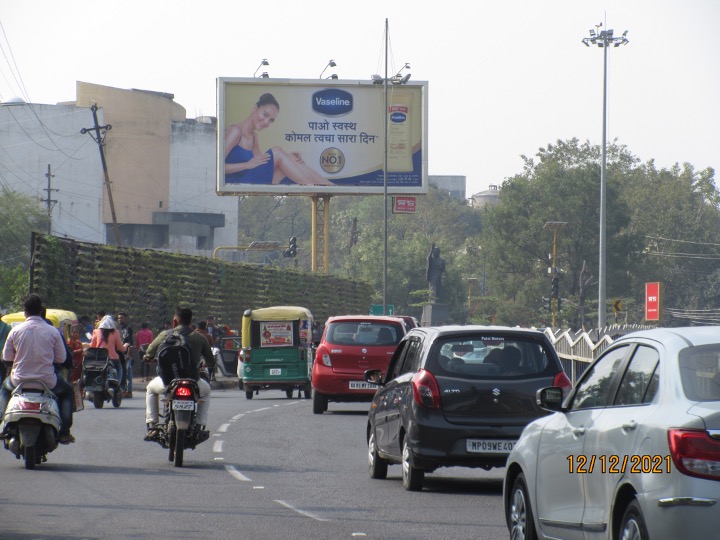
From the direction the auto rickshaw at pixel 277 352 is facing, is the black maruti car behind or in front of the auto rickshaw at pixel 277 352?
behind

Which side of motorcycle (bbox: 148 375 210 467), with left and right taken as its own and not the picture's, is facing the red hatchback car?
front

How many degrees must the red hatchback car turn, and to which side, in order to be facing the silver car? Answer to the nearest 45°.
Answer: approximately 180°

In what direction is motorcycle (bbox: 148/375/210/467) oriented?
away from the camera

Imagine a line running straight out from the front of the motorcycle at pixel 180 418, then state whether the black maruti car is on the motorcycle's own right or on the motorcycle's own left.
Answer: on the motorcycle's own right

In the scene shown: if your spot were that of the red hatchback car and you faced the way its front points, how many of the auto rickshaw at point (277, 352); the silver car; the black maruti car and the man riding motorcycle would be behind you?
3

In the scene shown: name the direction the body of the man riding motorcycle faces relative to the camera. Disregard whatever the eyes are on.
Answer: away from the camera

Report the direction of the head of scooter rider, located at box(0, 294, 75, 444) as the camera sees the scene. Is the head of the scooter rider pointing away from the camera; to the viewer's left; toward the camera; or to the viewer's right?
away from the camera

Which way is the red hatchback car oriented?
away from the camera

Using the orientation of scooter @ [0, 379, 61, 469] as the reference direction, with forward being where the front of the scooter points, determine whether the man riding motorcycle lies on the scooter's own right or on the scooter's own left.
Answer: on the scooter's own right

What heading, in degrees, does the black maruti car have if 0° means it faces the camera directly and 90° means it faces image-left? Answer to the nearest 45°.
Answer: approximately 135°

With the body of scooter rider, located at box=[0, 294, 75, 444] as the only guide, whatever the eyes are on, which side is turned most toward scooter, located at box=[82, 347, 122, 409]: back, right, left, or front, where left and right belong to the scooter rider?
front
